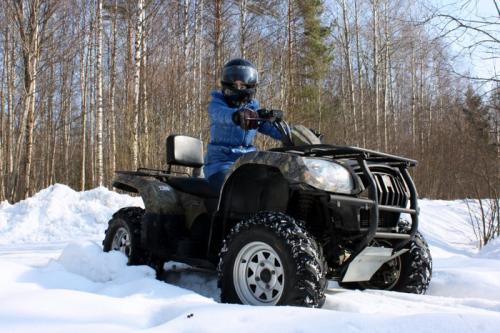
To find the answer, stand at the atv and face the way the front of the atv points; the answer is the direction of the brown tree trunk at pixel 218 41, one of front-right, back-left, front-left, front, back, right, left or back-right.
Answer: back-left

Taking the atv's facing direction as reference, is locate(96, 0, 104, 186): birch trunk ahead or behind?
behind

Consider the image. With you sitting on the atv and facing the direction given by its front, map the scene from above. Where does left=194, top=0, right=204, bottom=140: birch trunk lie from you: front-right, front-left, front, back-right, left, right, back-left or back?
back-left

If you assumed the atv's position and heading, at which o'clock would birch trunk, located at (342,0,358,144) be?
The birch trunk is roughly at 8 o'clock from the atv.

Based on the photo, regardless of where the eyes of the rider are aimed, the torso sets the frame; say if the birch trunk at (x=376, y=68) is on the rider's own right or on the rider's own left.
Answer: on the rider's own left

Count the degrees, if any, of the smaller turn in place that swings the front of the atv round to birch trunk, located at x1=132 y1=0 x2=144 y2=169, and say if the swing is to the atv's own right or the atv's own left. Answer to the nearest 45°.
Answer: approximately 135° to the atv's own left

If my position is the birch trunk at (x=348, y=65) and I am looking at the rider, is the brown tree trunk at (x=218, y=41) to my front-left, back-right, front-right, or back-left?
front-right

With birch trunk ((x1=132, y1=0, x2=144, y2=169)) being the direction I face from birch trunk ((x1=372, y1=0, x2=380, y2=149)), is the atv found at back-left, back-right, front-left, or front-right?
front-left

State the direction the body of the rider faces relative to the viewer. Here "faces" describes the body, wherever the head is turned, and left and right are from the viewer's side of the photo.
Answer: facing the viewer and to the right of the viewer

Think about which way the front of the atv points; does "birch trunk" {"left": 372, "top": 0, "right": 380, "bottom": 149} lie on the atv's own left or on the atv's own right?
on the atv's own left
